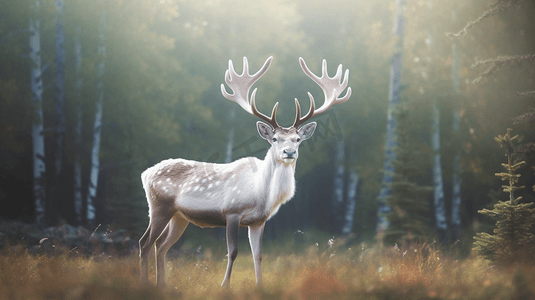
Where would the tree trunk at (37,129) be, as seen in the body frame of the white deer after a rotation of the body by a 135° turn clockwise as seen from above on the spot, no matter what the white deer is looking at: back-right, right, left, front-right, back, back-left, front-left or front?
right

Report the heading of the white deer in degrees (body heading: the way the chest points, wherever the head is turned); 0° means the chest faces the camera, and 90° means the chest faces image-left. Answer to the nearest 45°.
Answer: approximately 270°

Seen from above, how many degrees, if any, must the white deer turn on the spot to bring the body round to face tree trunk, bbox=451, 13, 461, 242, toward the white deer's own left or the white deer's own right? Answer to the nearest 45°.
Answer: approximately 45° to the white deer's own left

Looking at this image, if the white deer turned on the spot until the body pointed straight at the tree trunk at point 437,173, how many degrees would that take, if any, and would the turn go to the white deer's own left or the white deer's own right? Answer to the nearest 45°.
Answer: approximately 45° to the white deer's own left

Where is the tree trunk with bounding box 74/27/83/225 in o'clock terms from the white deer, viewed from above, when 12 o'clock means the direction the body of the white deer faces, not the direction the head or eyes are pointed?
The tree trunk is roughly at 8 o'clock from the white deer.

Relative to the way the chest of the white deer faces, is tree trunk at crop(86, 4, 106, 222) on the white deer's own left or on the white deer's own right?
on the white deer's own left

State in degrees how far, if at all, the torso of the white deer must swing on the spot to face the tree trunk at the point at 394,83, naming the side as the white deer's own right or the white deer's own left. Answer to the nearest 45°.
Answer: approximately 45° to the white deer's own left

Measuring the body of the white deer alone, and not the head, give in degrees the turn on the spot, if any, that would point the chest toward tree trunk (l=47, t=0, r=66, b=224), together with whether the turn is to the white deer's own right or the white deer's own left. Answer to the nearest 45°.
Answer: approximately 135° to the white deer's own left

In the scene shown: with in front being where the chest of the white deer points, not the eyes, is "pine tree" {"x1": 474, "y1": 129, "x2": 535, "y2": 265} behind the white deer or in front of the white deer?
in front

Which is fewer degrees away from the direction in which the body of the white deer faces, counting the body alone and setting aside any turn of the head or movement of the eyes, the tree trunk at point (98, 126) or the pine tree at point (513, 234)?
the pine tree
